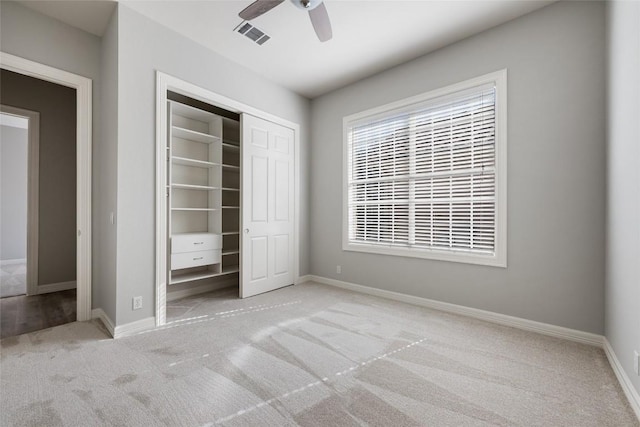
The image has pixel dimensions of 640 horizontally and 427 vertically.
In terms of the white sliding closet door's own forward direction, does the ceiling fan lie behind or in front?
in front

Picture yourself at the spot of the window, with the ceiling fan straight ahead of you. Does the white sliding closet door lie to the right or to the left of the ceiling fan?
right

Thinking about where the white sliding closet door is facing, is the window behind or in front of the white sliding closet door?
in front
